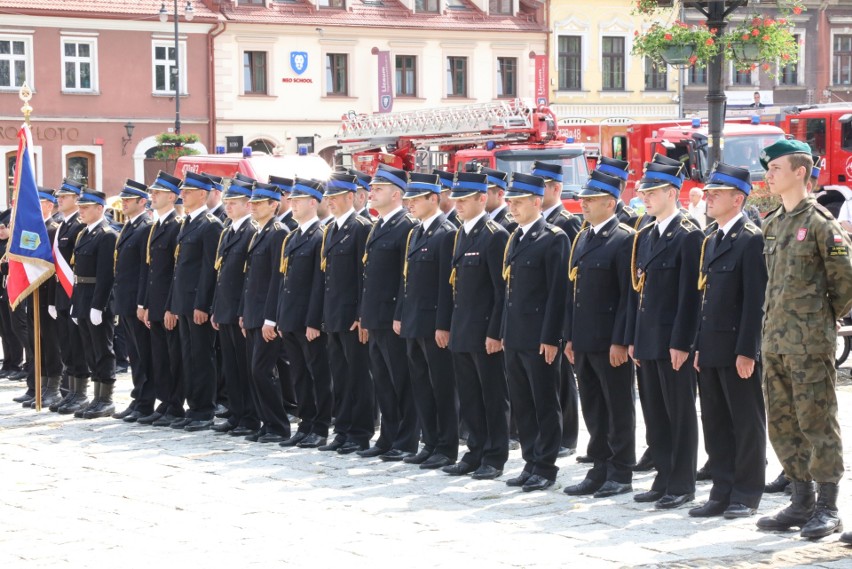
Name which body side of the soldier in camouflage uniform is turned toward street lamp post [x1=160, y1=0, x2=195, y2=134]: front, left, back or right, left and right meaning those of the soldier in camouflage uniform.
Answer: right

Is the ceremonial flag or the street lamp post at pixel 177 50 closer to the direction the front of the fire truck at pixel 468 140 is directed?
the ceremonial flag

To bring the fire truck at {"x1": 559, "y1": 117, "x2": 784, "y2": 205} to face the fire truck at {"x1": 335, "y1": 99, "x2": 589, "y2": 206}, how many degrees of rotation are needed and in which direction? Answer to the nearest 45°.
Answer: approximately 90° to its right

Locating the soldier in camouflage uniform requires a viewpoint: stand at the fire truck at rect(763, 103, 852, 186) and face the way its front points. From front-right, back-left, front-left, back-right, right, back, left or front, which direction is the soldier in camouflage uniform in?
front-right

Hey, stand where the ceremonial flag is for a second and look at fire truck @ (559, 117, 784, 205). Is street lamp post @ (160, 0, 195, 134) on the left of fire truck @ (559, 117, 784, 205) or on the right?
left

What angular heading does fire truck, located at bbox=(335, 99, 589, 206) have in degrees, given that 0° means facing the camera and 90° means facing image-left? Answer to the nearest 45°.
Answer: approximately 315°

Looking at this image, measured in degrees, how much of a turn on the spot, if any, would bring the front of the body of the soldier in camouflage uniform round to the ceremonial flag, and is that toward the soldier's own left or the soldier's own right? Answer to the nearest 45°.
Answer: approximately 90° to the soldier's own right

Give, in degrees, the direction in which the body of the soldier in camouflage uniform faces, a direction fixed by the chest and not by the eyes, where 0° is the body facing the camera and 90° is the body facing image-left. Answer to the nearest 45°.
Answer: approximately 45°

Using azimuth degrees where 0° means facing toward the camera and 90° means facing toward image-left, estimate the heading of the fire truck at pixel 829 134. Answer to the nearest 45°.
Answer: approximately 315°

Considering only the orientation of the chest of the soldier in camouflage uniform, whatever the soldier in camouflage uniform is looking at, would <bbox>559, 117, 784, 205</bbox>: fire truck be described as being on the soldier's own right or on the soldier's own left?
on the soldier's own right

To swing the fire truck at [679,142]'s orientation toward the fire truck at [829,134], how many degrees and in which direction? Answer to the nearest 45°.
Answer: approximately 45° to its left

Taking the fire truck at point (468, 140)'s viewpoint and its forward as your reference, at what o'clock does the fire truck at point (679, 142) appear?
the fire truck at point (679, 142) is roughly at 10 o'clock from the fire truck at point (468, 140).

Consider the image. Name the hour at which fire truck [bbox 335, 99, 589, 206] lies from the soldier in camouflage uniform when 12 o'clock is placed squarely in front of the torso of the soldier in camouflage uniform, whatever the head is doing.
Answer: The fire truck is roughly at 4 o'clock from the soldier in camouflage uniform.
